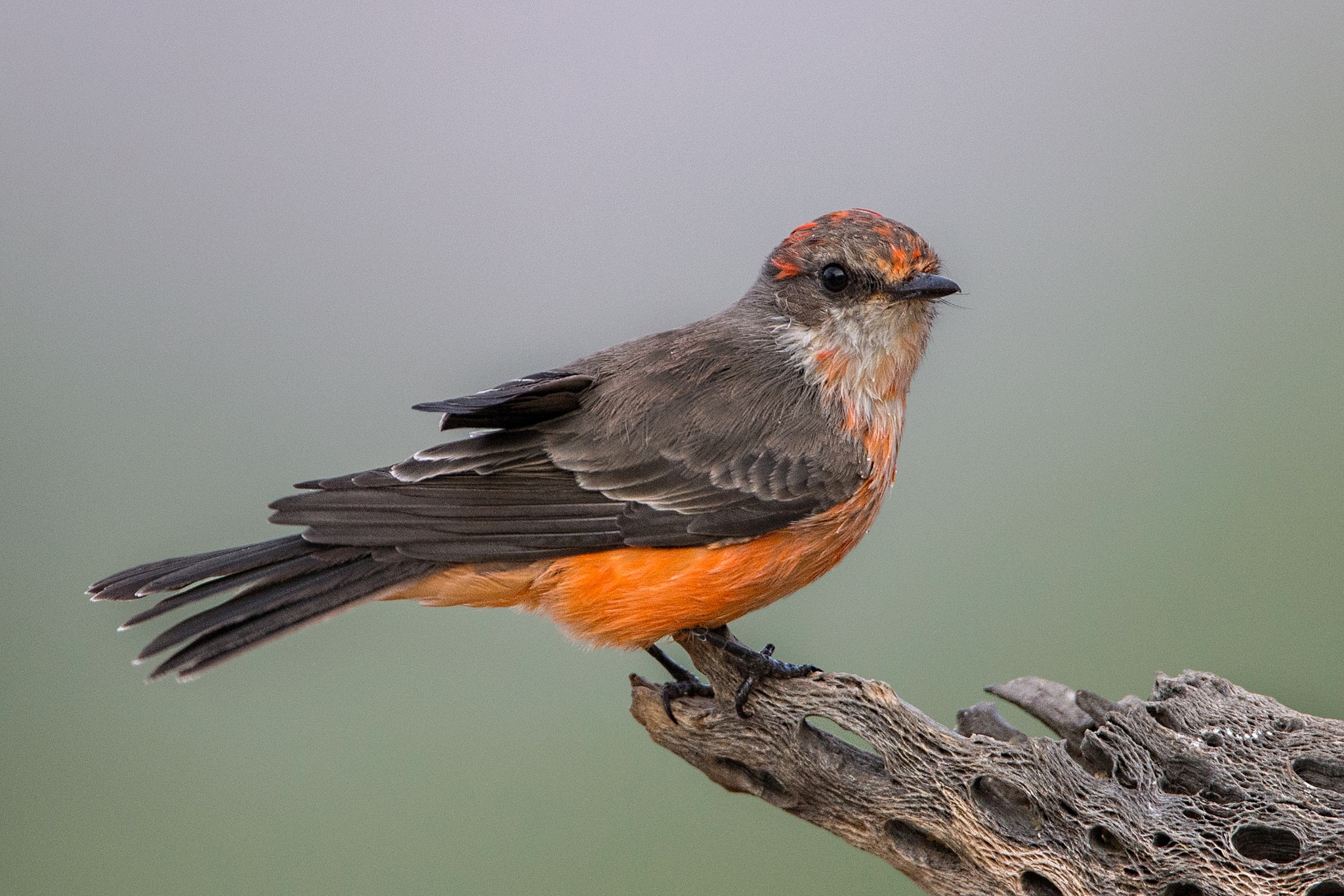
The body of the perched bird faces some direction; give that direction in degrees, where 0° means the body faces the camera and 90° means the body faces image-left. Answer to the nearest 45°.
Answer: approximately 270°
